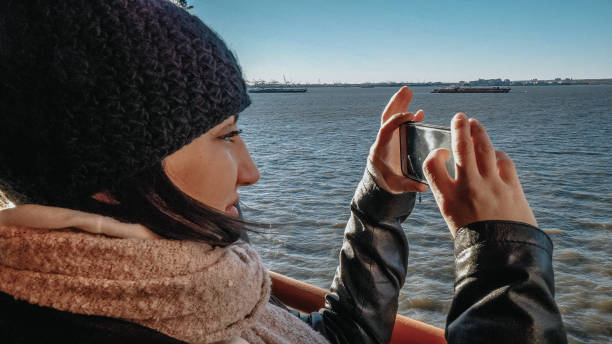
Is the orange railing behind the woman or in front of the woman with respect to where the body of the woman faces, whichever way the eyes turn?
in front

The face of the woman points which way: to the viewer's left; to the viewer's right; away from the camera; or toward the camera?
to the viewer's right

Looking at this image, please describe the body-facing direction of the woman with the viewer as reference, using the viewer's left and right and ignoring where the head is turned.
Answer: facing away from the viewer and to the right of the viewer
